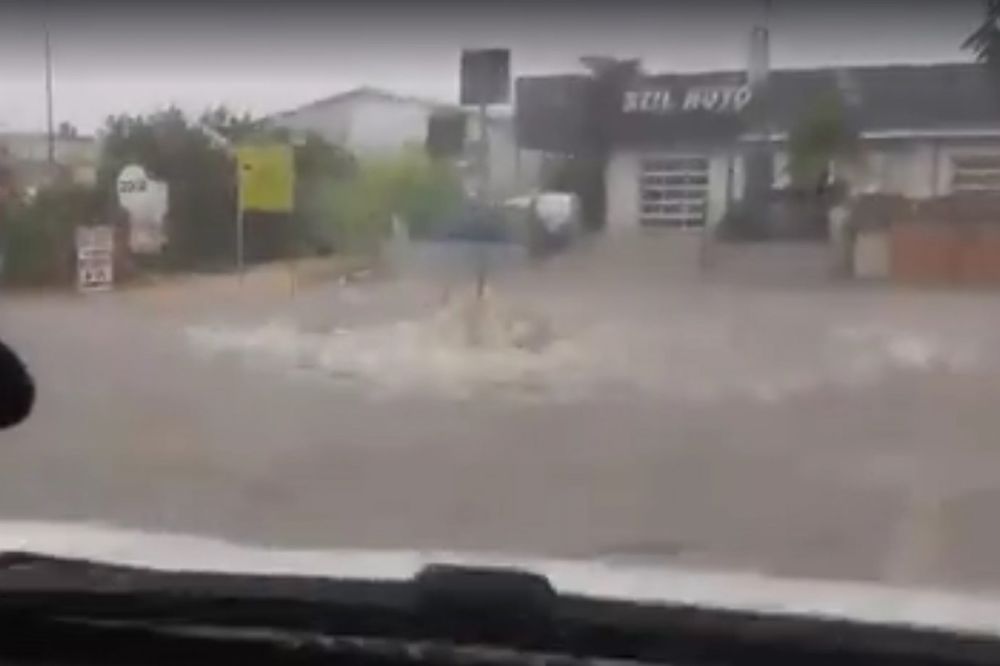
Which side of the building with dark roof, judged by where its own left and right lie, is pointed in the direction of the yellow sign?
right

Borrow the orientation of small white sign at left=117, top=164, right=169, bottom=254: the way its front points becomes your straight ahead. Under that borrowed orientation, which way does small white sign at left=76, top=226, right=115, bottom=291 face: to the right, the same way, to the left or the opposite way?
the same way

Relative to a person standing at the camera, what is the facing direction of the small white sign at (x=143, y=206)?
facing the viewer

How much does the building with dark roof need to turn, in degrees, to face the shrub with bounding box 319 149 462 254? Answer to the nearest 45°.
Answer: approximately 90° to its right

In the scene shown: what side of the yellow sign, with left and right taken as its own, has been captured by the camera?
front

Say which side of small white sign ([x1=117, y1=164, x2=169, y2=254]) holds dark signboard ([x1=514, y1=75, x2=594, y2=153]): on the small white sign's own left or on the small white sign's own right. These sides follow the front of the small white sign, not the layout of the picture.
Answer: on the small white sign's own left

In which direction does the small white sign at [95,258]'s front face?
toward the camera

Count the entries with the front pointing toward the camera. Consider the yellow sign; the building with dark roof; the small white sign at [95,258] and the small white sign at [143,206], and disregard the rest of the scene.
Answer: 4

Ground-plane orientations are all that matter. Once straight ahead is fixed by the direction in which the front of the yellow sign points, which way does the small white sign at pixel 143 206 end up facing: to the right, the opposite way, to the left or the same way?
the same way

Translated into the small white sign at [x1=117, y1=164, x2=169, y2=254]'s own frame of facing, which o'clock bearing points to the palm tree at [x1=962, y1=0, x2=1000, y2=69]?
The palm tree is roughly at 10 o'clock from the small white sign.

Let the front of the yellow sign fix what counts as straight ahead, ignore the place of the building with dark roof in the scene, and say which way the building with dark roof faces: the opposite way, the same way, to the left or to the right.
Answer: the same way
